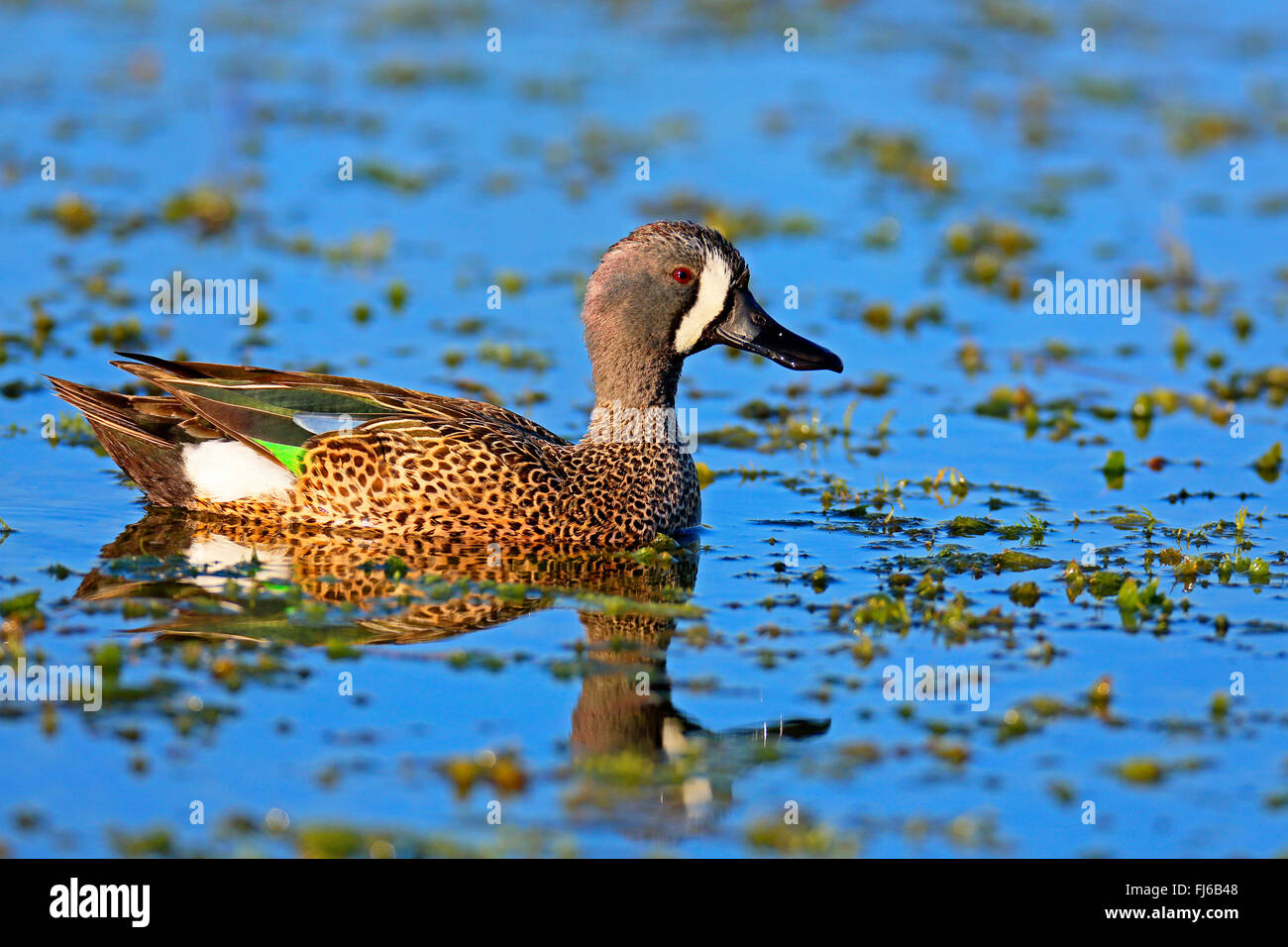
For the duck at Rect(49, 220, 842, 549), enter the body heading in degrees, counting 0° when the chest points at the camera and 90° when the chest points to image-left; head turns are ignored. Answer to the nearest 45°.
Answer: approximately 270°
